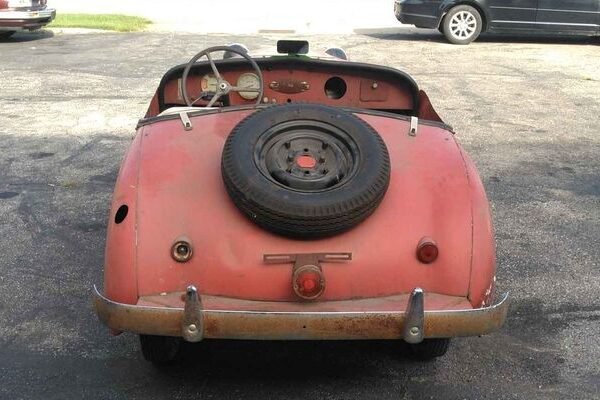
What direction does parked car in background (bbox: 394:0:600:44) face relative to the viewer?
to the viewer's right

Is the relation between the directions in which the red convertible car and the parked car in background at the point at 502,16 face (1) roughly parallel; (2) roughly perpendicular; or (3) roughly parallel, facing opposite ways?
roughly perpendicular

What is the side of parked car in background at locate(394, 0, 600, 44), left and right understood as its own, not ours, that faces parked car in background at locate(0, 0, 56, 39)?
back

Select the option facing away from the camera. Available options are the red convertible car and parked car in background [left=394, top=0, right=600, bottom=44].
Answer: the red convertible car

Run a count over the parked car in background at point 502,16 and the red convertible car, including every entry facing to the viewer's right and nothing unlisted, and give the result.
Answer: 1

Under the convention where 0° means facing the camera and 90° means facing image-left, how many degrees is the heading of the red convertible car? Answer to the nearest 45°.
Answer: approximately 180°

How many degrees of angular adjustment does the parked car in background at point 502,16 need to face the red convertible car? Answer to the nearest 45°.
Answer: approximately 90° to its right
